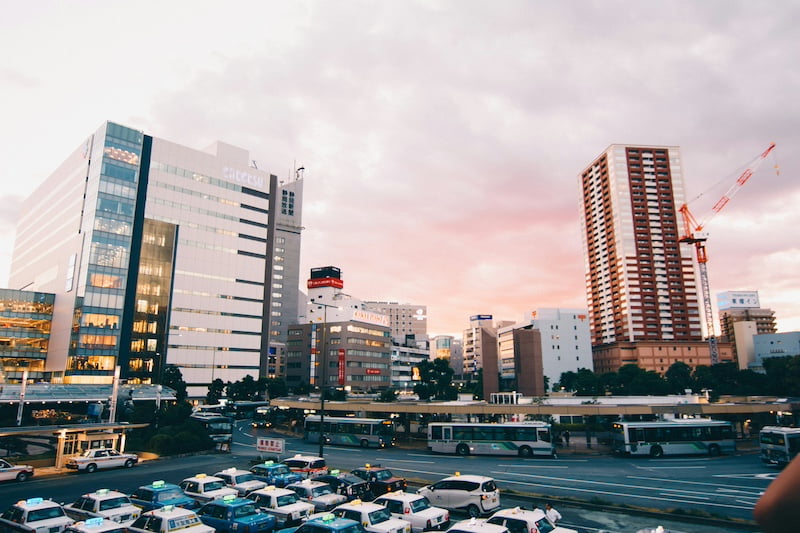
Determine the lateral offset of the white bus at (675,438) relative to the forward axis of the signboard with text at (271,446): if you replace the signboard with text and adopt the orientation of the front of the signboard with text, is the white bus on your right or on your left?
on your left

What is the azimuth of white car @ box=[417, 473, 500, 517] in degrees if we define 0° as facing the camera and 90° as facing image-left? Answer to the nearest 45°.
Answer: approximately 135°

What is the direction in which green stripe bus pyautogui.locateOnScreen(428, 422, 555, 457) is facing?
to the viewer's right

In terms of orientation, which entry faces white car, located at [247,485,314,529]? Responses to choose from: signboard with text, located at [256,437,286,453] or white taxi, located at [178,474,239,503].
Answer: the signboard with text

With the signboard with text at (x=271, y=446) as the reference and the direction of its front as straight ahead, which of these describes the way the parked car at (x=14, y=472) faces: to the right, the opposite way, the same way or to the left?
to the left
